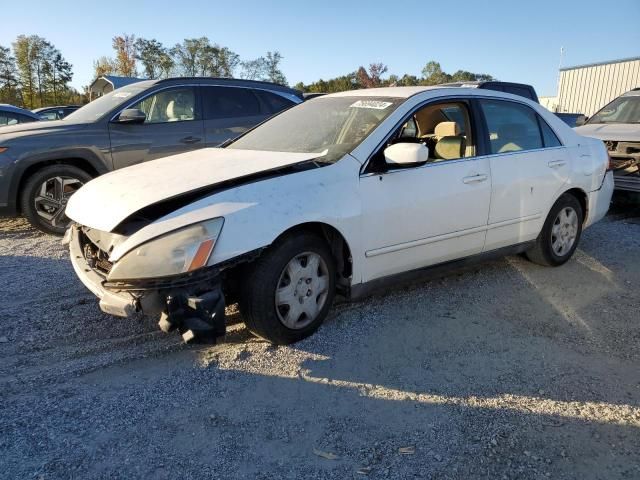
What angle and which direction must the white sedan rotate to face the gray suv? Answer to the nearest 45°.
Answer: approximately 90° to its right

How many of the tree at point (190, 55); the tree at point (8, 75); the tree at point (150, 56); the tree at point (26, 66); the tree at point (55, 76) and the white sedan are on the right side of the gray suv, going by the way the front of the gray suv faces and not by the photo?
5

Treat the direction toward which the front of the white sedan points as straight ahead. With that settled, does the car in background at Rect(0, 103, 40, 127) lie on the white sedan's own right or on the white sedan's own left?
on the white sedan's own right

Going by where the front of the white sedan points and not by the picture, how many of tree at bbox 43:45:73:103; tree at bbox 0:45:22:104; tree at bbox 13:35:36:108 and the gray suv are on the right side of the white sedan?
4

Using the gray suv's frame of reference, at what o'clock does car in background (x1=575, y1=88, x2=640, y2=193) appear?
The car in background is roughly at 6 o'clock from the gray suv.

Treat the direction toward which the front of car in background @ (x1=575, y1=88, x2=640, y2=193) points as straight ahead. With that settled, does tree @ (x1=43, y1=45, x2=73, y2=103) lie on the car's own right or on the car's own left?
on the car's own right

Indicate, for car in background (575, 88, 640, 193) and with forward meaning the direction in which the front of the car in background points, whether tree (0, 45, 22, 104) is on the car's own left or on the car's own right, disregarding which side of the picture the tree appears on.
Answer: on the car's own right

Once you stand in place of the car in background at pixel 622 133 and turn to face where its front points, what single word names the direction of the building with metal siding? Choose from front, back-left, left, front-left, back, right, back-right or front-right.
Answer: back-right

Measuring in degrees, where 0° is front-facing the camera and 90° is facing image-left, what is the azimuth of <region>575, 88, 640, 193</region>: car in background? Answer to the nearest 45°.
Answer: approximately 45°

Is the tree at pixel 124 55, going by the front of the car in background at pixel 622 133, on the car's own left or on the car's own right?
on the car's own right

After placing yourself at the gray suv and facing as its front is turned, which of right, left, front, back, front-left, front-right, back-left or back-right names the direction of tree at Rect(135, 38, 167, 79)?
right

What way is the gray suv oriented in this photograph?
to the viewer's left
